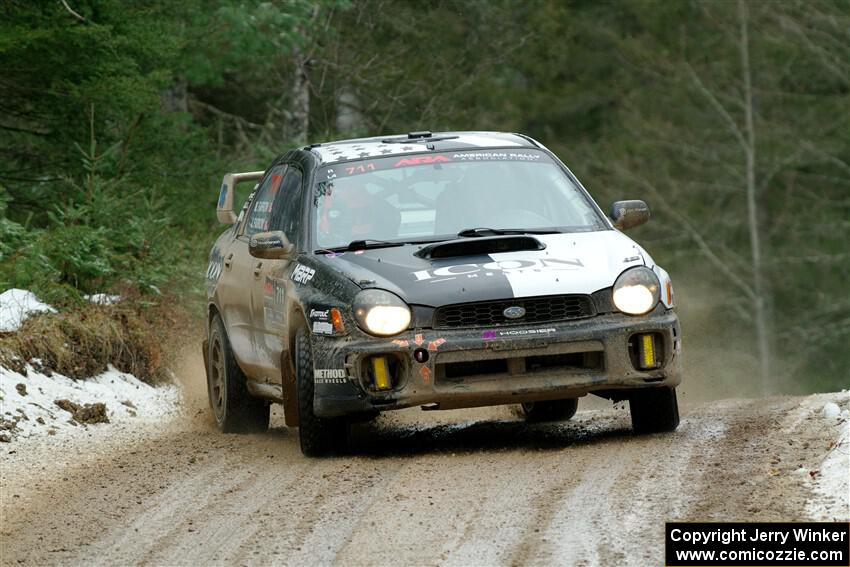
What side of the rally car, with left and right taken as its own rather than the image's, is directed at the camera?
front
